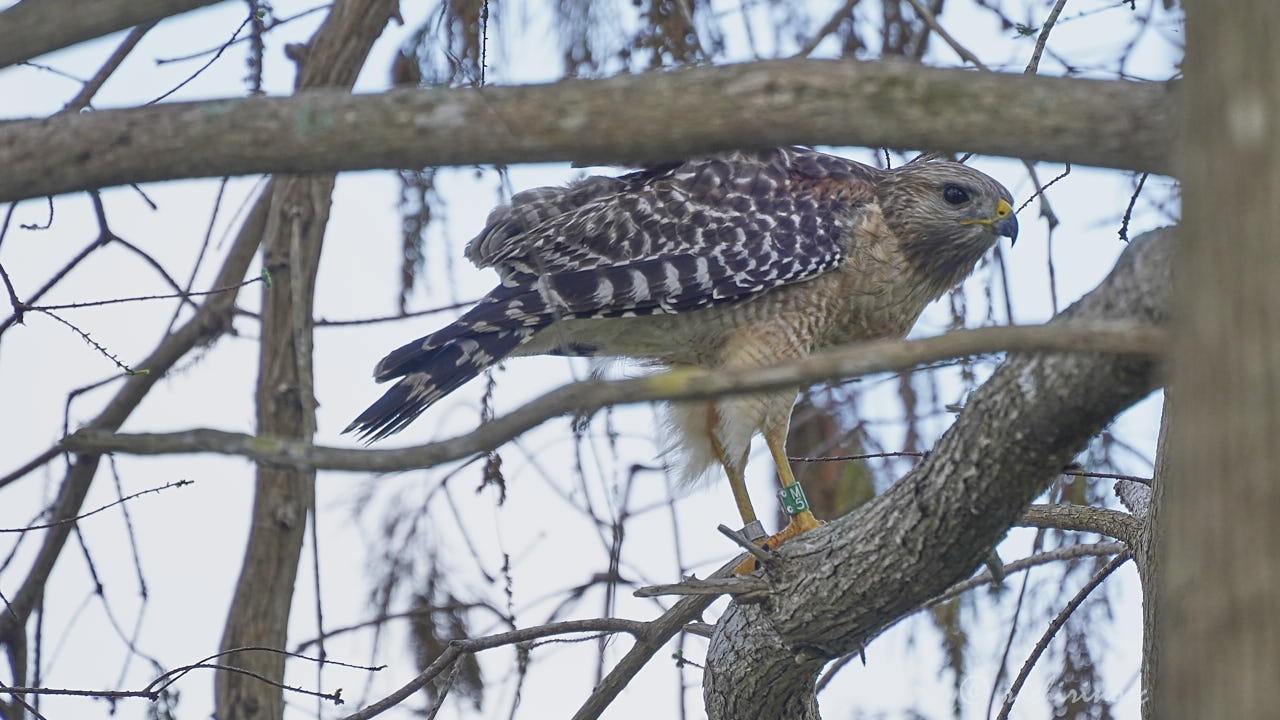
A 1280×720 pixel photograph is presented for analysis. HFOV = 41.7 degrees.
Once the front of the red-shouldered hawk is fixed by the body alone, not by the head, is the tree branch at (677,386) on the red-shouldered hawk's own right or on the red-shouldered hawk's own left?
on the red-shouldered hawk's own right

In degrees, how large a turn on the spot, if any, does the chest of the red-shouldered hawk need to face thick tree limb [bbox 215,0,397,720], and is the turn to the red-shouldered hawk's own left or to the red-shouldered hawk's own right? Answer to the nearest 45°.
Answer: approximately 180°

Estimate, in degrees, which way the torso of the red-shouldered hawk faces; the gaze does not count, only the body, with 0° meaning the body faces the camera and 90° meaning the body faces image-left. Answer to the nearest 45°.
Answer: approximately 270°
